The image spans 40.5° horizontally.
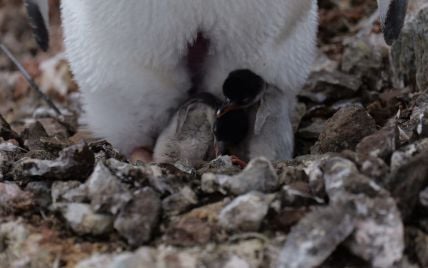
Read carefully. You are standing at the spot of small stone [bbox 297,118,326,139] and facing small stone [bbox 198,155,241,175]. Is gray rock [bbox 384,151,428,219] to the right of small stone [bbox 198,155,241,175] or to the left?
left

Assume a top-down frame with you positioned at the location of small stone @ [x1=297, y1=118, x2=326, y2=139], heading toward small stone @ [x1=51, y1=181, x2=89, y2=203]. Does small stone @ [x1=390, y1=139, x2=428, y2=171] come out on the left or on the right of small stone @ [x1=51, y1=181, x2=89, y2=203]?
left

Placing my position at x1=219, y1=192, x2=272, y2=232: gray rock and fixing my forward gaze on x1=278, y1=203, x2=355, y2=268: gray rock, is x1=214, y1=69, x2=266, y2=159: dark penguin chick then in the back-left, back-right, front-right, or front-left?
back-left
